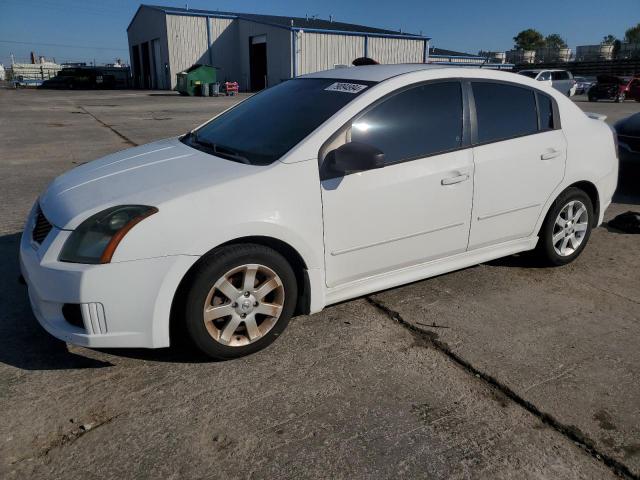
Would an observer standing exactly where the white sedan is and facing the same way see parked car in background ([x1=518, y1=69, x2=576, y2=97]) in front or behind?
behind

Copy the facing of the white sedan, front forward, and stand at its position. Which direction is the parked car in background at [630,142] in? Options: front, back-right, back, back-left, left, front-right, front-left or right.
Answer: back

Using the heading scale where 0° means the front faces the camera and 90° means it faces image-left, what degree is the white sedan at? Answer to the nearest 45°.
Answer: approximately 45°

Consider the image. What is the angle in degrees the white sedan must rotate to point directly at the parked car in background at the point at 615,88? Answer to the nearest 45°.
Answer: approximately 180°

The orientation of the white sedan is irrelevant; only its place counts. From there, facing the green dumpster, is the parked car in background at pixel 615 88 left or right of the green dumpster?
right

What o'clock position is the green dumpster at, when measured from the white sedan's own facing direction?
The green dumpster is roughly at 4 o'clock from the white sedan.

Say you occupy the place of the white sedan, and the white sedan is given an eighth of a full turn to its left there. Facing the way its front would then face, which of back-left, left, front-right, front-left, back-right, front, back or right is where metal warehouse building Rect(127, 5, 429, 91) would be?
back
